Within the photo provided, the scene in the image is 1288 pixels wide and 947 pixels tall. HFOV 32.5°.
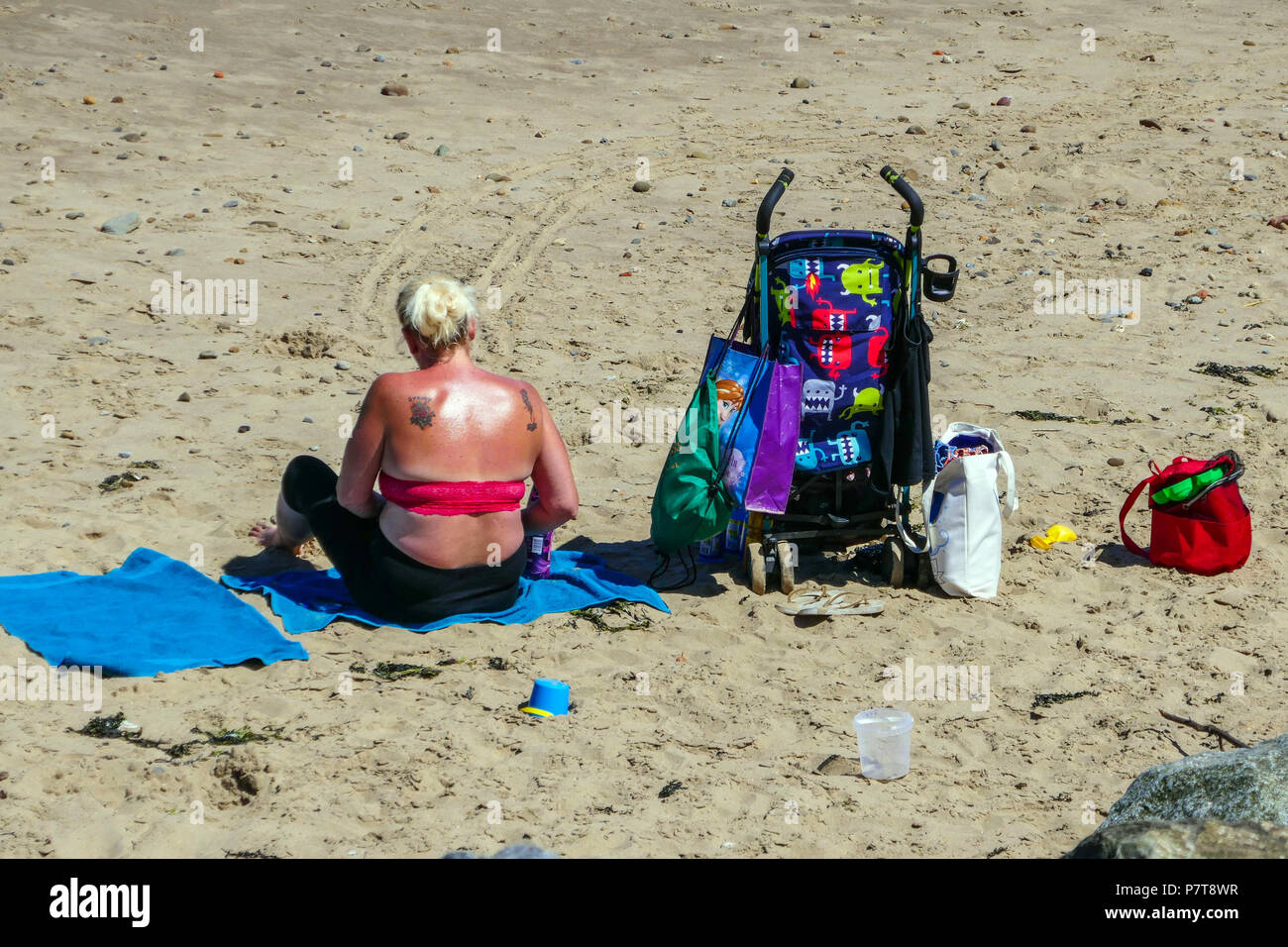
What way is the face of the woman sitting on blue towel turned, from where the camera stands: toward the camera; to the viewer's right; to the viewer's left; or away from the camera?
away from the camera

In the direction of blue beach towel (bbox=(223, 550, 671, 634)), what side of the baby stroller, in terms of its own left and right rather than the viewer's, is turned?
left

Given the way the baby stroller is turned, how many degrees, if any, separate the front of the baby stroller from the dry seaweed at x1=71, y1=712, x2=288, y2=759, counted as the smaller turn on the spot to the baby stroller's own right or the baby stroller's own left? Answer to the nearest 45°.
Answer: approximately 135° to the baby stroller's own left

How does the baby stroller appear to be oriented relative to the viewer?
away from the camera

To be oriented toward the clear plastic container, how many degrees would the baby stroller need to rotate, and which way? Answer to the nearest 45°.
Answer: approximately 180°

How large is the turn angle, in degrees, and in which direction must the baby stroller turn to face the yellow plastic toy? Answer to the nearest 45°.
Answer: approximately 45° to its right
